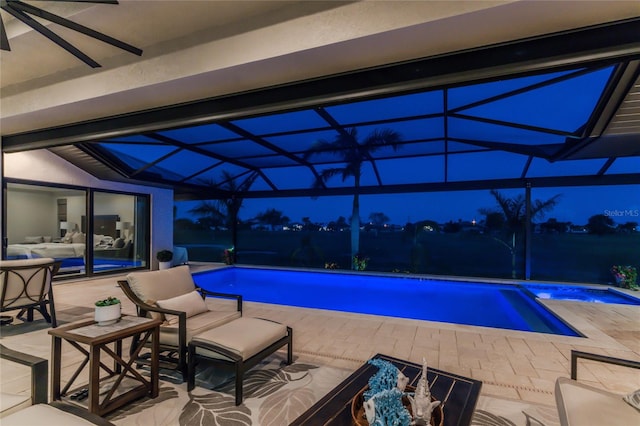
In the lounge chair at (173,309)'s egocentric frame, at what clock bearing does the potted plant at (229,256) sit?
The potted plant is roughly at 8 o'clock from the lounge chair.

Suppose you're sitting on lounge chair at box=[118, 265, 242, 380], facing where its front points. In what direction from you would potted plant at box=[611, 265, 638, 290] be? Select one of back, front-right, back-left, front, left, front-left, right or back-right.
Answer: front-left

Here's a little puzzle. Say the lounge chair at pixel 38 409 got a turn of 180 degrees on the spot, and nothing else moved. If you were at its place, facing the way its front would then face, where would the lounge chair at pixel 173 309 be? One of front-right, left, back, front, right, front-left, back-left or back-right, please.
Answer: right

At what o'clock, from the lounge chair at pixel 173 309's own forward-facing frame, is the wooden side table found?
The wooden side table is roughly at 3 o'clock from the lounge chair.

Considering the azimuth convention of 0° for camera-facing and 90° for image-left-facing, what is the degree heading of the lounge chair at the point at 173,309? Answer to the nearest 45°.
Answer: approximately 315°

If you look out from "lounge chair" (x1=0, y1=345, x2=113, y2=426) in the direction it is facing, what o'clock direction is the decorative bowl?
The decorative bowl is roughly at 12 o'clock from the lounge chair.

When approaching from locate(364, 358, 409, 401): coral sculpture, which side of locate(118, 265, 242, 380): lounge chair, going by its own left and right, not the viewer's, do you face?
front

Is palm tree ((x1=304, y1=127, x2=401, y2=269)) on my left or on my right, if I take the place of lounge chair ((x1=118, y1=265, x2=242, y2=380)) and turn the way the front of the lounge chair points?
on my left

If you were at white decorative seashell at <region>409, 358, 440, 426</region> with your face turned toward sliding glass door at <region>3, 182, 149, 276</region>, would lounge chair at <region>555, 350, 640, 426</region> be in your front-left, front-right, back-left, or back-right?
back-right

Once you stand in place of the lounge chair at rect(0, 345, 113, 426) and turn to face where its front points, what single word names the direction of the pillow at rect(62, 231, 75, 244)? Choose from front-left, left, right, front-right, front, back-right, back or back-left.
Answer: back-left

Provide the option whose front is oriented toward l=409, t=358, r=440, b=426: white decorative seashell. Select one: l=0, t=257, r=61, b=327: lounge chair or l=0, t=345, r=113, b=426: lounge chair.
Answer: l=0, t=345, r=113, b=426: lounge chair

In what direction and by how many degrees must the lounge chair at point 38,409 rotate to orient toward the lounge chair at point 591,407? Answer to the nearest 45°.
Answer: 0° — it already faces it

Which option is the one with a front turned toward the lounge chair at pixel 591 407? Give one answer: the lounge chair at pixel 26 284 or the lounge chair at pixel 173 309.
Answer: the lounge chair at pixel 173 309
